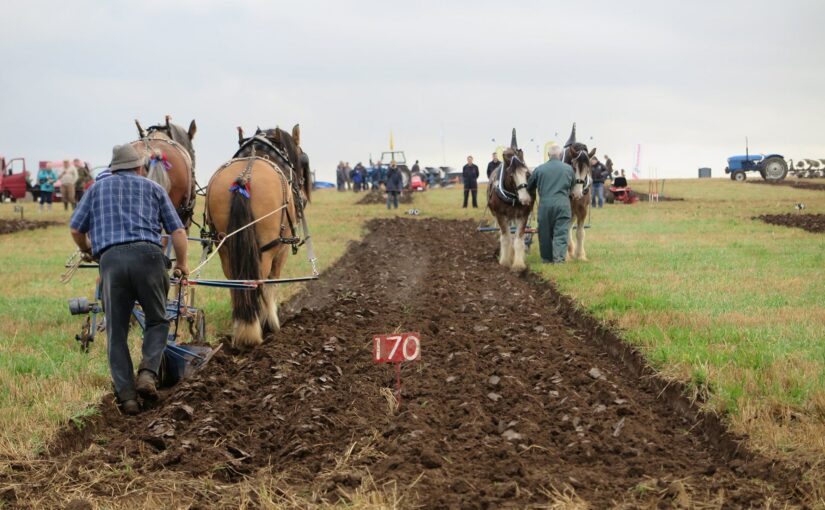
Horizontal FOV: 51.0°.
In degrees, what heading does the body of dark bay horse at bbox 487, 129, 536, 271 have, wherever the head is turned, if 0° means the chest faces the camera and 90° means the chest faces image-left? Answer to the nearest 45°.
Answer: approximately 0°

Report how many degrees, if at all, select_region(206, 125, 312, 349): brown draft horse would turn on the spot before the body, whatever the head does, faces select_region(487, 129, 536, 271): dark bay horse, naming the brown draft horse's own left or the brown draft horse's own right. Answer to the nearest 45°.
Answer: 0° — it already faces it

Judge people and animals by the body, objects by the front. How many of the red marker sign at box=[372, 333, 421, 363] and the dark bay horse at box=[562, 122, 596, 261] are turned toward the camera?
2

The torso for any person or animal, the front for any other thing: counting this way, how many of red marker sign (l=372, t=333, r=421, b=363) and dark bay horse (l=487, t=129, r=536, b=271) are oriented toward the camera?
2

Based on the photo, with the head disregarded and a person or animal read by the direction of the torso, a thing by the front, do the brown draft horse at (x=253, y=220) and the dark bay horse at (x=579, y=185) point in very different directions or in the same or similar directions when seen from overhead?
very different directions

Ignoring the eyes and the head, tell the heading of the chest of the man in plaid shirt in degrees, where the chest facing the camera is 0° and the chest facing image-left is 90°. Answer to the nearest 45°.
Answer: approximately 180°

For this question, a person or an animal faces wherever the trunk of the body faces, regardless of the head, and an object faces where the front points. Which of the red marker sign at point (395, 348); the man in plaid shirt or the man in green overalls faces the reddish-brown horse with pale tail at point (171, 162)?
the man in plaid shirt
